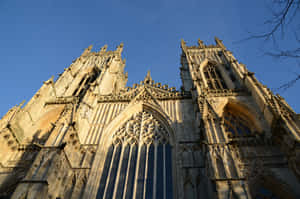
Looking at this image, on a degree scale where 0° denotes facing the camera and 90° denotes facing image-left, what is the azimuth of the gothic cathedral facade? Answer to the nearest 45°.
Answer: approximately 0°
